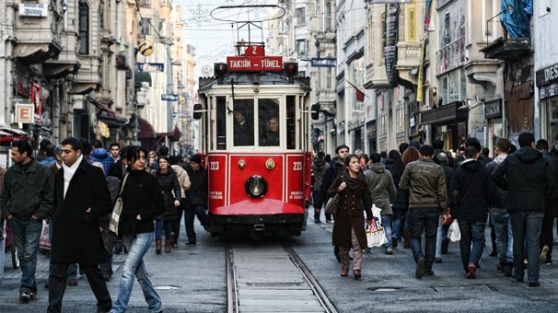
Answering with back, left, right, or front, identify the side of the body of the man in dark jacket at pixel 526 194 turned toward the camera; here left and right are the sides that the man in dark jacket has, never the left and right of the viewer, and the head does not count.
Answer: back

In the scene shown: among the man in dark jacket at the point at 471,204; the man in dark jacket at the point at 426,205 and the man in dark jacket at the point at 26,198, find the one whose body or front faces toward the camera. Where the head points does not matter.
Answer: the man in dark jacket at the point at 26,198

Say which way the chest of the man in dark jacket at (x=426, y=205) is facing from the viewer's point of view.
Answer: away from the camera

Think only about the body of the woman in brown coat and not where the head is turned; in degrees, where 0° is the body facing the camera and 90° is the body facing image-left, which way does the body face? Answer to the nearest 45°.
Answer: approximately 0°

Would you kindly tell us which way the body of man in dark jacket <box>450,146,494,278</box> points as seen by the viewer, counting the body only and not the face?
away from the camera

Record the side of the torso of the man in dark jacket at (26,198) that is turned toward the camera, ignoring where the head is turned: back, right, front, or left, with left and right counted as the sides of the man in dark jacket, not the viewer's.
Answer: front

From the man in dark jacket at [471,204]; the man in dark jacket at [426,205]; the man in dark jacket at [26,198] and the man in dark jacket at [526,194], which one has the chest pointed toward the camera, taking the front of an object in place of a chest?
the man in dark jacket at [26,198]

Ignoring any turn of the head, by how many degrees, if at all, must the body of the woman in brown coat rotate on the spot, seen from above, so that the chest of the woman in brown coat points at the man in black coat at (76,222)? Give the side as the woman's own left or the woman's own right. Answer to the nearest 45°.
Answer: approximately 45° to the woman's own right

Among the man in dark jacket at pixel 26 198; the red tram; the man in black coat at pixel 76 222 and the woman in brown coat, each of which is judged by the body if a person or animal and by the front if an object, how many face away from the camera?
0

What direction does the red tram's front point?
toward the camera

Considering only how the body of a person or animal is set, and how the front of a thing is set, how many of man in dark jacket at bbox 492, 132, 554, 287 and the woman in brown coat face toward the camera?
1

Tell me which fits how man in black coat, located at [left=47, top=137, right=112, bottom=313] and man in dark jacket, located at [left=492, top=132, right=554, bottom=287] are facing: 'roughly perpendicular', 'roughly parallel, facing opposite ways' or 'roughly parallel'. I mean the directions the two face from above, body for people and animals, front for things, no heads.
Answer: roughly parallel, facing opposite ways

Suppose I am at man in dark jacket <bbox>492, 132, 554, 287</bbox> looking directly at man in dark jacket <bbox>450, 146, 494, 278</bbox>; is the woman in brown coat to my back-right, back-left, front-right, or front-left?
front-left

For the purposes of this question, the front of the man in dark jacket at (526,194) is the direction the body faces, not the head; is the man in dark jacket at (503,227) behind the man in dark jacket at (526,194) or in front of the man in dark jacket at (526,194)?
in front
